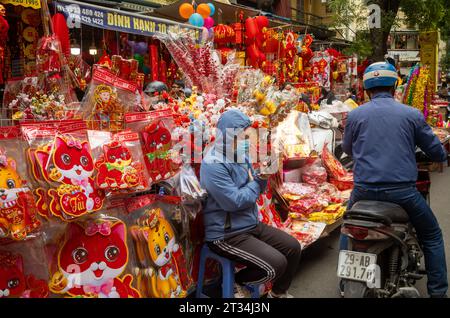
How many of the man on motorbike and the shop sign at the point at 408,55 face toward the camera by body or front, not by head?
1

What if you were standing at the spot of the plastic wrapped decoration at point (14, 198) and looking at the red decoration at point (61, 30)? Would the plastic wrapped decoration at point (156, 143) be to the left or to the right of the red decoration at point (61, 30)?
right

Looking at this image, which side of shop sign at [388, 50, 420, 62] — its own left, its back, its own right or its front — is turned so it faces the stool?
front

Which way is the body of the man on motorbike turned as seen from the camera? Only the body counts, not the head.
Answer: away from the camera

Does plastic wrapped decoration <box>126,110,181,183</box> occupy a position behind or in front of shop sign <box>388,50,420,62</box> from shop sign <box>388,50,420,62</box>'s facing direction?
in front

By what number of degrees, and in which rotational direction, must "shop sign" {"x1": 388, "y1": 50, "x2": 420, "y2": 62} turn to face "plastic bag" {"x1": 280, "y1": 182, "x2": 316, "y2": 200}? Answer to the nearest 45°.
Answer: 0° — it already faces it

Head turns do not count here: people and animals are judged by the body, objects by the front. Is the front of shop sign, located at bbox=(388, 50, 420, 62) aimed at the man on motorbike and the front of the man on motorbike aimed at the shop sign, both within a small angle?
yes

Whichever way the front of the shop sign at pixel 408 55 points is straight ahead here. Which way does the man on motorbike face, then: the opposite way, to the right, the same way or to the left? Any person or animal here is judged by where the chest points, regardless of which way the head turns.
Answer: the opposite way

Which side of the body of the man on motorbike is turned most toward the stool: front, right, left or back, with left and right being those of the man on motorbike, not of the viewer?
left

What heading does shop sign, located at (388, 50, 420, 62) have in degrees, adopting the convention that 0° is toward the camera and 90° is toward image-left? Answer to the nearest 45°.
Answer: approximately 0°

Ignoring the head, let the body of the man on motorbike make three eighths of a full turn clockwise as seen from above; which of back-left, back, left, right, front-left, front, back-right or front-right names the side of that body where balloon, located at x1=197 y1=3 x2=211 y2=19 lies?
back

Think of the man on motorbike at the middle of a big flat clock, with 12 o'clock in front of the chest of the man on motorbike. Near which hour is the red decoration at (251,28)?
The red decoration is roughly at 11 o'clock from the man on motorbike.

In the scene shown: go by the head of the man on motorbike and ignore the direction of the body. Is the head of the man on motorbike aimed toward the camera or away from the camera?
away from the camera

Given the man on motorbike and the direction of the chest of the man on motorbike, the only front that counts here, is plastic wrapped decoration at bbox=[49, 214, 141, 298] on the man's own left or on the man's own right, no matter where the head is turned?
on the man's own left
